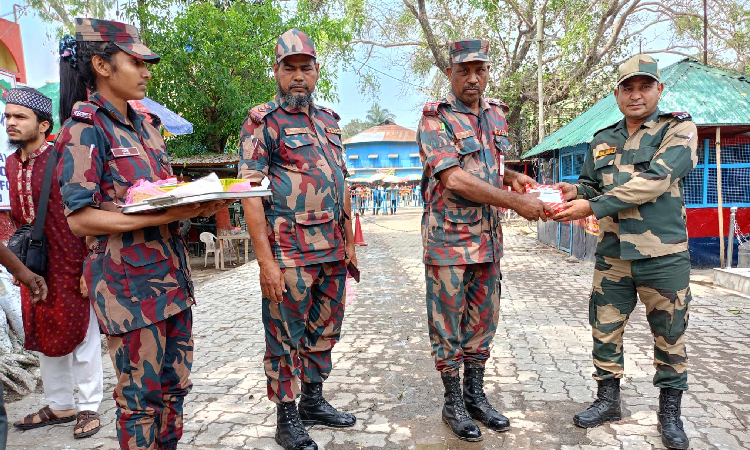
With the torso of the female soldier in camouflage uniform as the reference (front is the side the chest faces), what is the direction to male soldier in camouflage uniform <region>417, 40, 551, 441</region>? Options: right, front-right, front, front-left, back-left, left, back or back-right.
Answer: front-left

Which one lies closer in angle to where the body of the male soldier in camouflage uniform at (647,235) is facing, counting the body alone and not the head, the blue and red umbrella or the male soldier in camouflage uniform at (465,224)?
the male soldier in camouflage uniform

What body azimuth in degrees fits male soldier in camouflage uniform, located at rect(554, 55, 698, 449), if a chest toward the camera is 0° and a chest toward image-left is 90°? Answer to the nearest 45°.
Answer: approximately 45°

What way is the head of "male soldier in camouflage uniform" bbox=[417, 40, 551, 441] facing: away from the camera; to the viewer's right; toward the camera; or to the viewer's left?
toward the camera

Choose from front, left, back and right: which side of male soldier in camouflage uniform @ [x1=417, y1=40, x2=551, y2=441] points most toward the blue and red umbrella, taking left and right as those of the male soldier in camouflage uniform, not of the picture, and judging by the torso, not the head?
back

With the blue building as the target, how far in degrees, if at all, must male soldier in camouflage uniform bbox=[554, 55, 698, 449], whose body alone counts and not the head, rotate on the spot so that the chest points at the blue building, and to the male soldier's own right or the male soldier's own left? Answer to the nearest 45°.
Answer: approximately 90° to the male soldier's own right

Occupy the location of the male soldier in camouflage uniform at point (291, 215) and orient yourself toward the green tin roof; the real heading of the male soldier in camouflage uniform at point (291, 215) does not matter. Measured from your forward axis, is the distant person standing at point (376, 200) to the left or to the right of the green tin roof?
left

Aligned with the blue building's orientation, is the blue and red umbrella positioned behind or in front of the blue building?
in front

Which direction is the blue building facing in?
toward the camera

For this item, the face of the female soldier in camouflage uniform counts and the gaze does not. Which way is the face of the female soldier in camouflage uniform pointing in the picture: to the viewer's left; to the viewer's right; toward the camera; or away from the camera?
to the viewer's right

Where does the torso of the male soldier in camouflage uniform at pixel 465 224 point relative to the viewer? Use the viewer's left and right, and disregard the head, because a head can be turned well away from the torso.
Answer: facing the viewer and to the right of the viewer

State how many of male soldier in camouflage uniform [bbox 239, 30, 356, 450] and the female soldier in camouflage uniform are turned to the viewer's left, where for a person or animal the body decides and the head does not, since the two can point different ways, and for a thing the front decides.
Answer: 0

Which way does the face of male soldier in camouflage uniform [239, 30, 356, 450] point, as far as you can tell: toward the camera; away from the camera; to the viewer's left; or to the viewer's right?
toward the camera

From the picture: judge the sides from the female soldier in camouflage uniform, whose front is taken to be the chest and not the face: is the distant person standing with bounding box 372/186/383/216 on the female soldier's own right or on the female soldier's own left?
on the female soldier's own left

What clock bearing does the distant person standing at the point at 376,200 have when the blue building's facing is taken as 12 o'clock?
The distant person standing is roughly at 12 o'clock from the blue building.

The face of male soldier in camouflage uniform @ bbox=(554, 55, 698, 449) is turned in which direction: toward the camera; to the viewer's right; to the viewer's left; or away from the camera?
toward the camera

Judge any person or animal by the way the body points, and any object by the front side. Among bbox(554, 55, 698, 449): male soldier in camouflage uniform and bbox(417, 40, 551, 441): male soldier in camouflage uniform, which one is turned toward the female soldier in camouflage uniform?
bbox(554, 55, 698, 449): male soldier in camouflage uniform
